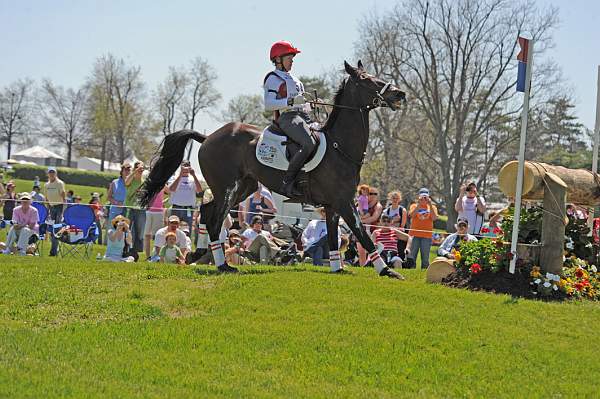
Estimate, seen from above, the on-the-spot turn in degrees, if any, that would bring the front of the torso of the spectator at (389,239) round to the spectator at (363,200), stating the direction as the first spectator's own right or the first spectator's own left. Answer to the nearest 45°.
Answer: approximately 135° to the first spectator's own right

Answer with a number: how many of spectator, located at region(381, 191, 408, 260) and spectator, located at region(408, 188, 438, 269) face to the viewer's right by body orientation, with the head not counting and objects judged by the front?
0

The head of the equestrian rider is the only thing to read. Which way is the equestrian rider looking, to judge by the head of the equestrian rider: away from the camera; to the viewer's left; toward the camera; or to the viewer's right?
to the viewer's right

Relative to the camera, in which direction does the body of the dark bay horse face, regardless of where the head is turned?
to the viewer's right

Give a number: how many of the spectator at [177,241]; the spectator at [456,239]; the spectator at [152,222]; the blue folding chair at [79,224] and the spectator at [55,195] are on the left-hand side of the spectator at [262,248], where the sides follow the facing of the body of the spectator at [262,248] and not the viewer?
1

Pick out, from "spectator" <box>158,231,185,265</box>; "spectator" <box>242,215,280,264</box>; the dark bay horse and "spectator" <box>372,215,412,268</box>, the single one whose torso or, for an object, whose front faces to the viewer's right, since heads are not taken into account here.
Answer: the dark bay horse

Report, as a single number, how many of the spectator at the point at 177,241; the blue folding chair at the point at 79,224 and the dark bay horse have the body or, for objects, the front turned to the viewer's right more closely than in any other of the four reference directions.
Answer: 1

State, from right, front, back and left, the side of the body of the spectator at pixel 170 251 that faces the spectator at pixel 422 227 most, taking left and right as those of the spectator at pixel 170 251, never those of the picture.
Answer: left

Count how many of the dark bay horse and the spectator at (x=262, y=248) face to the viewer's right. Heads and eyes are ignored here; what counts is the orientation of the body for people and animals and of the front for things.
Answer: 1

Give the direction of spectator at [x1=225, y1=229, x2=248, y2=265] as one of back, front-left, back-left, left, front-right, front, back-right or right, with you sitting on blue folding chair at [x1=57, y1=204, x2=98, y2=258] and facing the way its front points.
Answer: front-left

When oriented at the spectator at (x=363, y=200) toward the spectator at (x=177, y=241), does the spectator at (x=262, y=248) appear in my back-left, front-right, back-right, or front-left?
front-left

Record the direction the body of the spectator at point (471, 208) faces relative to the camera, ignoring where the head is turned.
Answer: toward the camera

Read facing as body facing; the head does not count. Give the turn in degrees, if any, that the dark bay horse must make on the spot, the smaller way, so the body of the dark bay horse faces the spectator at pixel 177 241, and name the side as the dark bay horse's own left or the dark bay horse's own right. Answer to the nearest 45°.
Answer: approximately 135° to the dark bay horse's own left

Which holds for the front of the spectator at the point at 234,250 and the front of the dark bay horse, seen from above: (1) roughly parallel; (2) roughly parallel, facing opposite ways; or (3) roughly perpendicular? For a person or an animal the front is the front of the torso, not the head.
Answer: roughly perpendicular

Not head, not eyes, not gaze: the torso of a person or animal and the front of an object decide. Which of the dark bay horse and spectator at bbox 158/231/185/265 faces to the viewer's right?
the dark bay horse
